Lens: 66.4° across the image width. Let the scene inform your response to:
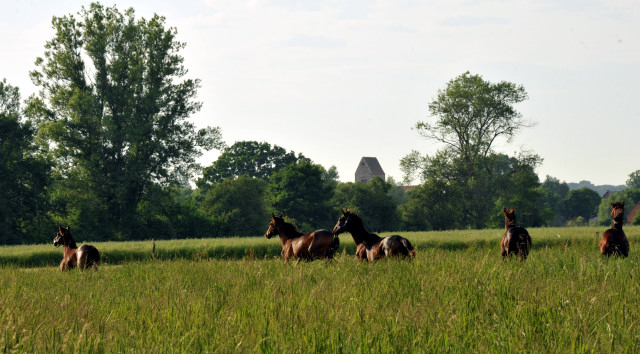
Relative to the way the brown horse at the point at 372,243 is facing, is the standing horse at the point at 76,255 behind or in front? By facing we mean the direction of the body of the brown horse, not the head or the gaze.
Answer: in front

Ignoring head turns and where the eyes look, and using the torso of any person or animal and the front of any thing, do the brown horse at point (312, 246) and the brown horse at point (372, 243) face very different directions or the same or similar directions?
same or similar directions

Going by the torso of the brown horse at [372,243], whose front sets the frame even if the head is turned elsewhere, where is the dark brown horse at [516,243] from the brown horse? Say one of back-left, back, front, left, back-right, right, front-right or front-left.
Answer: back

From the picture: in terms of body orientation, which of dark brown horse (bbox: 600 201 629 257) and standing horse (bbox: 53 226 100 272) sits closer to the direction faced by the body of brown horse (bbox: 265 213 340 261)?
the standing horse

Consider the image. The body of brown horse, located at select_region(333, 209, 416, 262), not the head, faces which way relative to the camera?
to the viewer's left

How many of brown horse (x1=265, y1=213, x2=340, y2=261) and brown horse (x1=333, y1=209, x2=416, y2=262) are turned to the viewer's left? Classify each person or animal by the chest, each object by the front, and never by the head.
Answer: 2

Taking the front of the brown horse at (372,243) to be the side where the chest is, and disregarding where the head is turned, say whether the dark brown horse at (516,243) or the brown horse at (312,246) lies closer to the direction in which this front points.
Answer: the brown horse

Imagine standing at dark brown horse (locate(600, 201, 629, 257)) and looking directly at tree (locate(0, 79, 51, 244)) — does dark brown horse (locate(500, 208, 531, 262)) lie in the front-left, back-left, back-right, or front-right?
front-left

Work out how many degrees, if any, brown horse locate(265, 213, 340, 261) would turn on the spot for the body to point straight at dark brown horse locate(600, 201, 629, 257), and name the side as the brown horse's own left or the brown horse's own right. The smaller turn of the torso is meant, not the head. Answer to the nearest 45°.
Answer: approximately 180°

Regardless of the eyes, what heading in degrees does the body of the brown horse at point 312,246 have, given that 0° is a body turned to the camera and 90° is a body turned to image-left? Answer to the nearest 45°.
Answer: approximately 90°

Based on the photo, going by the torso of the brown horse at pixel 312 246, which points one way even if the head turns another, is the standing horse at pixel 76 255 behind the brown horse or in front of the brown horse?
in front

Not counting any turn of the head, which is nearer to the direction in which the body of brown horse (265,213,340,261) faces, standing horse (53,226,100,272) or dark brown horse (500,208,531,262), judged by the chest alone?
the standing horse

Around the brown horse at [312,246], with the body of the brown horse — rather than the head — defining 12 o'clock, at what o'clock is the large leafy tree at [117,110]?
The large leafy tree is roughly at 2 o'clock from the brown horse.

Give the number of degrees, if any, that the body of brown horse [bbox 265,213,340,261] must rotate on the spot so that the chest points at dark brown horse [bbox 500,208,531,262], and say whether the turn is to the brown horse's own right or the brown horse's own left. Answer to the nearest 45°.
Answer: approximately 180°

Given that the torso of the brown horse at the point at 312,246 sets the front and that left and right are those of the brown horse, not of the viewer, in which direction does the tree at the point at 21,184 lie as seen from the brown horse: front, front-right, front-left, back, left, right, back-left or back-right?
front-right
